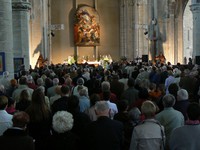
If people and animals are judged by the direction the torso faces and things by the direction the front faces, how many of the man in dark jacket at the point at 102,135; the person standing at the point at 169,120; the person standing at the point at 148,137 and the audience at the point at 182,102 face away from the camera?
4

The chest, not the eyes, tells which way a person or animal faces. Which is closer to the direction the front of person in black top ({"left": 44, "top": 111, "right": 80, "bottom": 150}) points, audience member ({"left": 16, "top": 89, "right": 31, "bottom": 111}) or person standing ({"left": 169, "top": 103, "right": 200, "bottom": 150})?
the audience member

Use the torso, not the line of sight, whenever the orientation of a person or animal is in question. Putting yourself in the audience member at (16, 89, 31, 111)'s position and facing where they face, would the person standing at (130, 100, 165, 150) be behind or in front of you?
behind

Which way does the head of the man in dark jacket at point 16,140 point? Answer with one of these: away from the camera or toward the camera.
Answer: away from the camera

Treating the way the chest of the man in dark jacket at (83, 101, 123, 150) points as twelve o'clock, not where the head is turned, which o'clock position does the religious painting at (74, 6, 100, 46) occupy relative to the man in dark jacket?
The religious painting is roughly at 12 o'clock from the man in dark jacket.

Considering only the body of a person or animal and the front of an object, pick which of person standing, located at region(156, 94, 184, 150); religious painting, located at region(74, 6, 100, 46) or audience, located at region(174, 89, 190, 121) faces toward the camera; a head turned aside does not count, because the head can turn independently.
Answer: the religious painting

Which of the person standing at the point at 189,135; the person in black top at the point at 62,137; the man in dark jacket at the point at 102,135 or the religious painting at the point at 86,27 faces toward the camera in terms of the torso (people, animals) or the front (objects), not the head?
the religious painting

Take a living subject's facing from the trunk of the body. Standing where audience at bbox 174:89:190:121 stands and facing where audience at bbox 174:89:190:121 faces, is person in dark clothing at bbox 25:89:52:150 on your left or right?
on your left

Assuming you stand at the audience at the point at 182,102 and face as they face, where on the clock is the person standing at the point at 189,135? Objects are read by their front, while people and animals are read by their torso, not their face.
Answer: The person standing is roughly at 6 o'clock from the audience.

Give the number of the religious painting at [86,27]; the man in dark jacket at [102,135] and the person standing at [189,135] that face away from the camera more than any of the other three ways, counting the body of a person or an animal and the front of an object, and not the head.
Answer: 2

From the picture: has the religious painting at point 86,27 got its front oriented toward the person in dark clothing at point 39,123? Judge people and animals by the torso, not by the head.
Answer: yes

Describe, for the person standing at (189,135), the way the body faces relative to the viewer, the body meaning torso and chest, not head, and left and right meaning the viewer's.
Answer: facing away from the viewer

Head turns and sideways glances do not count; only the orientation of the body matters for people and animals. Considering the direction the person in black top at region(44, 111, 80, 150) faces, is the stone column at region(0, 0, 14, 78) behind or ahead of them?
ahead

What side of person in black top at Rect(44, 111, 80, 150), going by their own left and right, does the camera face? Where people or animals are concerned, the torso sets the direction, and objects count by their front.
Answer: back

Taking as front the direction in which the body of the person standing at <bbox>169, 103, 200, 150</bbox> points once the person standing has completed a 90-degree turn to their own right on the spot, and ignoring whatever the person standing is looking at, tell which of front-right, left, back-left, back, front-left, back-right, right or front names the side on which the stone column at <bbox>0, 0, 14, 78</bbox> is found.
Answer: back-left

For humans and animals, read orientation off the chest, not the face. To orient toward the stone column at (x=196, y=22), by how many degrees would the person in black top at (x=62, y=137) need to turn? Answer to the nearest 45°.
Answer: approximately 45° to their right

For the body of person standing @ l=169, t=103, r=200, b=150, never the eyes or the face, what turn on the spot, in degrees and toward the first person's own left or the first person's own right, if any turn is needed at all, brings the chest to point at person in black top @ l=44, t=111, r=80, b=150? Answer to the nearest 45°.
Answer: approximately 90° to the first person's own left

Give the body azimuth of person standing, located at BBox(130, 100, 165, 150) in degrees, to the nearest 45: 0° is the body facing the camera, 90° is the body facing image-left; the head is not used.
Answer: approximately 180°

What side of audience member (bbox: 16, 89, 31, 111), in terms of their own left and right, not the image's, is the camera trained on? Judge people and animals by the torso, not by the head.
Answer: back

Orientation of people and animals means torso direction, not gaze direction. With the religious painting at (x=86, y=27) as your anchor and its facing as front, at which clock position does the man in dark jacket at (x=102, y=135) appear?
The man in dark jacket is roughly at 12 o'clock from the religious painting.
